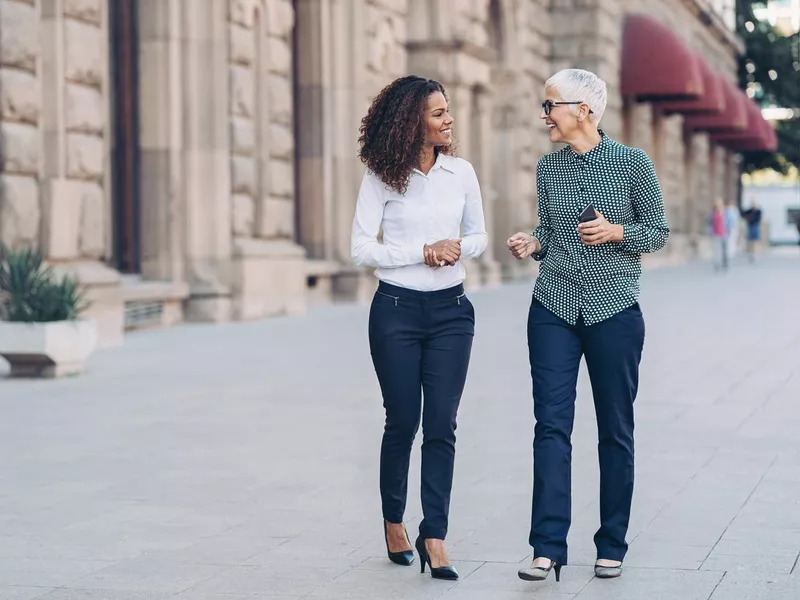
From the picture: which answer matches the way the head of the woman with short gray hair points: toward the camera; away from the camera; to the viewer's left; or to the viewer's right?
to the viewer's left

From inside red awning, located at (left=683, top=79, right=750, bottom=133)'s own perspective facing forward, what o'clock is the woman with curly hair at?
The woman with curly hair is roughly at 3 o'clock from the red awning.

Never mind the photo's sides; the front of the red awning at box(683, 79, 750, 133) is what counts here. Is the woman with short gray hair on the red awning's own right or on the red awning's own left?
on the red awning's own right

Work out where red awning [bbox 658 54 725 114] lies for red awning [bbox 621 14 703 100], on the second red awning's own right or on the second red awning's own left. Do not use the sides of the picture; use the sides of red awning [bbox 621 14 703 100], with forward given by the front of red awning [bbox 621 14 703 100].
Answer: on the second red awning's own left

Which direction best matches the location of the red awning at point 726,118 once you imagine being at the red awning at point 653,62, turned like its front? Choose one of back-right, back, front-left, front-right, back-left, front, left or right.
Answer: left

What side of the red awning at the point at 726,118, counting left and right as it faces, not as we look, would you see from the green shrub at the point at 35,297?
right

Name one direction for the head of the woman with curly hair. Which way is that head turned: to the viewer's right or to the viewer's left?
to the viewer's right

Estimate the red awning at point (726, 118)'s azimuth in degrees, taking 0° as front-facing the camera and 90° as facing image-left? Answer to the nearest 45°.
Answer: approximately 270°

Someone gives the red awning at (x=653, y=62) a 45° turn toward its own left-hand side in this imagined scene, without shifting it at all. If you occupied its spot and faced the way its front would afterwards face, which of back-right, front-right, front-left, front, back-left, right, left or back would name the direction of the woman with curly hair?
back-right

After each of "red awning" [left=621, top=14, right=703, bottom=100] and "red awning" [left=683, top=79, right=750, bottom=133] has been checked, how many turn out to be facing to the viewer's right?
2

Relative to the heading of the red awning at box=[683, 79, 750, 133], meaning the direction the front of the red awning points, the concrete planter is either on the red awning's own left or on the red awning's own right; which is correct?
on the red awning's own right

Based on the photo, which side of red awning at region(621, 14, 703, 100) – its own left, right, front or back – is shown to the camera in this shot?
right

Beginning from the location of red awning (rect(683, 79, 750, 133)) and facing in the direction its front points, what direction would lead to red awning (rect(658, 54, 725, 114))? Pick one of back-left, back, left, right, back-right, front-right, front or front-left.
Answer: right

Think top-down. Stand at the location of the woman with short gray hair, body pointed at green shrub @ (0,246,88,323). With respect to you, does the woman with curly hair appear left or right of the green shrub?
left
